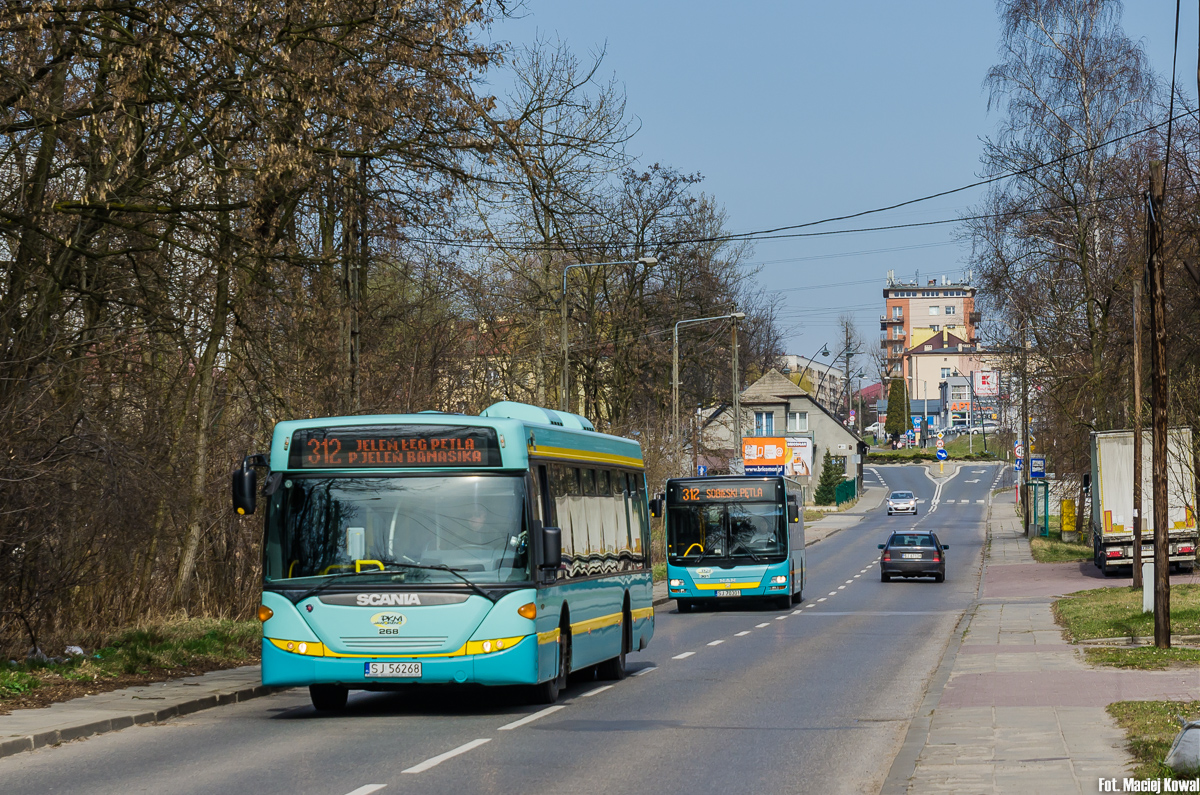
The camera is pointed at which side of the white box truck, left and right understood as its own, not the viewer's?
back

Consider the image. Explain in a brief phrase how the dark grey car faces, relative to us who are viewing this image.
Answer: facing away from the viewer

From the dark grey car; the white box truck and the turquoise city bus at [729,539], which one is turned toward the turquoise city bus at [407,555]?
the turquoise city bus at [729,539]

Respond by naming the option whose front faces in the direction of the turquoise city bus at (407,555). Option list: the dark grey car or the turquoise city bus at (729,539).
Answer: the turquoise city bus at (729,539)

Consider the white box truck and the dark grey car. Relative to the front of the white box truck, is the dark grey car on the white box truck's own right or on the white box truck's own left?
on the white box truck's own left

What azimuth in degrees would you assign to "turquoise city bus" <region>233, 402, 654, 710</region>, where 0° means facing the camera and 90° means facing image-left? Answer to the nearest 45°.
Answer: approximately 0°

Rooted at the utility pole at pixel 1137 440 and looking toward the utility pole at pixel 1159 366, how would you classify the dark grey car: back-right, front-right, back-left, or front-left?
back-right

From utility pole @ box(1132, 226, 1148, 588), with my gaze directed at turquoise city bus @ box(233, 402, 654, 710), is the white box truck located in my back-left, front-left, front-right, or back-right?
back-right

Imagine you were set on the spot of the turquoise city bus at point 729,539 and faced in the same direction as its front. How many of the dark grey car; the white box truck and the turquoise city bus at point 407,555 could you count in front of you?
1

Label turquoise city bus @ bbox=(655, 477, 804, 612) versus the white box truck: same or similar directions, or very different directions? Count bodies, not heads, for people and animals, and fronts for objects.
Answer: very different directions

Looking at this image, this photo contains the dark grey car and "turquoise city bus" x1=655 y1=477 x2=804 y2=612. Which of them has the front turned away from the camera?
the dark grey car

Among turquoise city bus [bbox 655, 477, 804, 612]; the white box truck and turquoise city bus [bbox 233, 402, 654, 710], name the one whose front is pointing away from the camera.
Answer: the white box truck

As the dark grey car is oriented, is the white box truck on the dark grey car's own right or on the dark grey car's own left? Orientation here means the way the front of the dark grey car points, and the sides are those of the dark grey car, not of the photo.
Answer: on the dark grey car's own right

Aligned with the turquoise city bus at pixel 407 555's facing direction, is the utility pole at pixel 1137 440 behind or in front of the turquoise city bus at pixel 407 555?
behind
